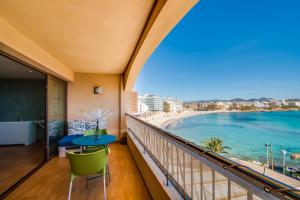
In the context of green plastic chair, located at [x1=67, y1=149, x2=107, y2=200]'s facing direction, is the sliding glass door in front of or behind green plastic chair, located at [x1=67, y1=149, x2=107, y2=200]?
in front

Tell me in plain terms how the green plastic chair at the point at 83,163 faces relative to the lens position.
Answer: facing away from the viewer

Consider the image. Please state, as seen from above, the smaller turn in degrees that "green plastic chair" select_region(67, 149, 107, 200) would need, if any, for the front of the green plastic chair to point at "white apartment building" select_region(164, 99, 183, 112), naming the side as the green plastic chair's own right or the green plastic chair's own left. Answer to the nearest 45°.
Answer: approximately 45° to the green plastic chair's own right

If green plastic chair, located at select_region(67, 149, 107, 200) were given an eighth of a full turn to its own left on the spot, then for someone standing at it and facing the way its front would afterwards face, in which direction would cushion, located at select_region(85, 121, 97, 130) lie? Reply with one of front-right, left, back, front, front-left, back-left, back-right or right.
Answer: front-right
